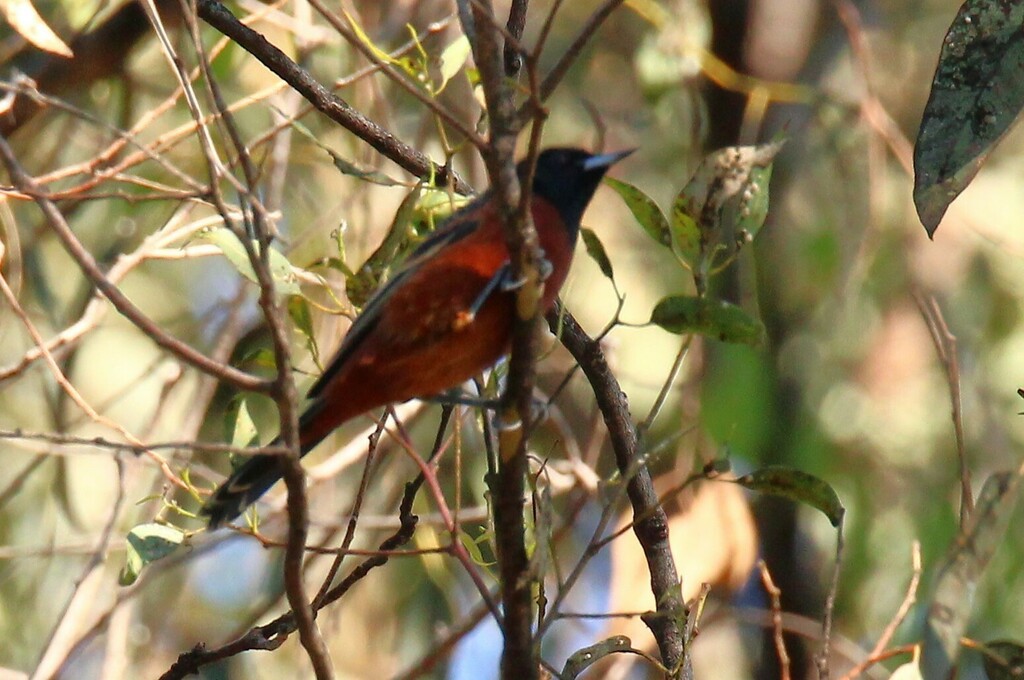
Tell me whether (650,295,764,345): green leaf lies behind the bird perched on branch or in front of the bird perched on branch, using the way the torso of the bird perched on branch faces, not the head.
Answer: in front

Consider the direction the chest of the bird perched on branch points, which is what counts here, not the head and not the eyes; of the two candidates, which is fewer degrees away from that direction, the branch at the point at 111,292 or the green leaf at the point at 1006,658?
the green leaf

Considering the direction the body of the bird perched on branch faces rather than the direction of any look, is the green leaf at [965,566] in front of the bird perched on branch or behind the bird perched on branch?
in front

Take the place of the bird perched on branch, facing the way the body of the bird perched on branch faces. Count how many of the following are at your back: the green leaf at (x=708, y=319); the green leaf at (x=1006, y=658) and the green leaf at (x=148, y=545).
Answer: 1

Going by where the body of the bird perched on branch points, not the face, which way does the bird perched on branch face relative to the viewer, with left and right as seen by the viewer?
facing to the right of the viewer

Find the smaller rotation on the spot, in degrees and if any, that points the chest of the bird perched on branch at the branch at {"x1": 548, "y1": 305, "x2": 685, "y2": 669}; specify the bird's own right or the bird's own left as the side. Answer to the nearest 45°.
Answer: approximately 45° to the bird's own left

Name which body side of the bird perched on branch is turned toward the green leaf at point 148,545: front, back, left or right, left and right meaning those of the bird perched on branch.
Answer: back

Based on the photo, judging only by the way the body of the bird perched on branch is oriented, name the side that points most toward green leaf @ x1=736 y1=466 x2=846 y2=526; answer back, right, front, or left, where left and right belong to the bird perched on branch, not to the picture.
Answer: front

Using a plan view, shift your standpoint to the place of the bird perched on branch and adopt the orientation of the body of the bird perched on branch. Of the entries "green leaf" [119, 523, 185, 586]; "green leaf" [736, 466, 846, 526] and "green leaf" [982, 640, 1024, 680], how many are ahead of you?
2
